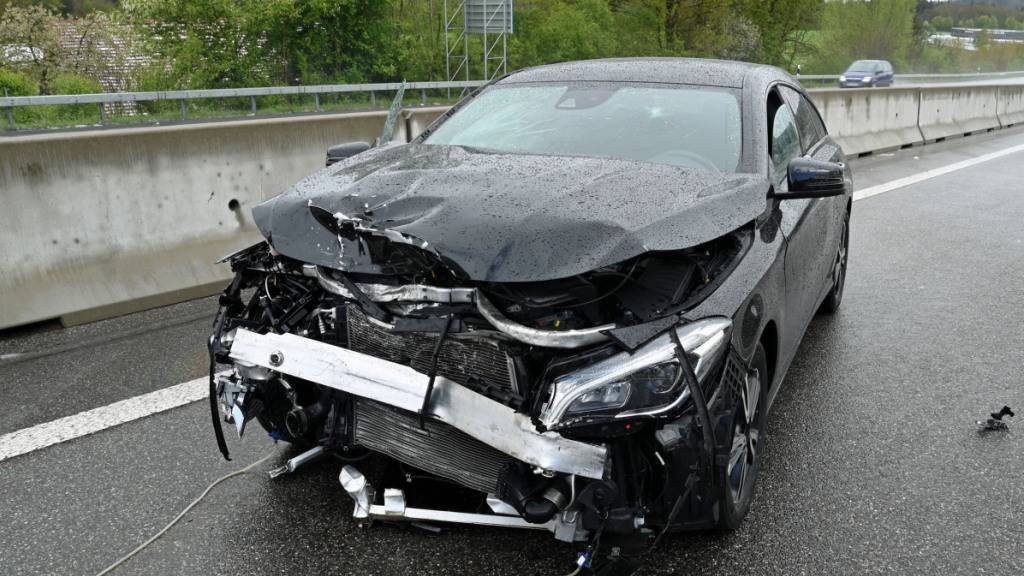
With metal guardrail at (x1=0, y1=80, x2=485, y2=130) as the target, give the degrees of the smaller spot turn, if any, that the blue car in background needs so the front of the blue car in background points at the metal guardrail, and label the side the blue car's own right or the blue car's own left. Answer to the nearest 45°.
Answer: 0° — it already faces it

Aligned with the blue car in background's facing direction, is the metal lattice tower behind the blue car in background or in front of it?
in front

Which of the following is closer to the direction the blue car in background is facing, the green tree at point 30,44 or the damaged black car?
the green tree

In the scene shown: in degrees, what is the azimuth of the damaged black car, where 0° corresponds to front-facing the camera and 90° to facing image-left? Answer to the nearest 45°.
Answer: approximately 45°

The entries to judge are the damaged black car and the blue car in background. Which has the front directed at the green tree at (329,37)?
the blue car in background

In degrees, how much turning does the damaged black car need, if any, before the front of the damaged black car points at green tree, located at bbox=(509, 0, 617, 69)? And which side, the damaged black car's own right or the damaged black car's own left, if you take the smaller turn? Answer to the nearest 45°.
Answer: approximately 135° to the damaged black car's own right

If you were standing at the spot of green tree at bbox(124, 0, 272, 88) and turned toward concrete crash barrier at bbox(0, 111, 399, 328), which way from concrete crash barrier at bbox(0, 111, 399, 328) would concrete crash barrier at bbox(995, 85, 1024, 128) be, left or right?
left

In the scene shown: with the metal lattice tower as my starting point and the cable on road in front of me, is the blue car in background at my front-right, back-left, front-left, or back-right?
back-left

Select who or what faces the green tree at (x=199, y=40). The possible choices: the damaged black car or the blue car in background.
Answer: the blue car in background

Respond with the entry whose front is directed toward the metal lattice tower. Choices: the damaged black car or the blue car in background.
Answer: the blue car in background
